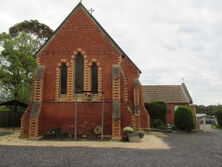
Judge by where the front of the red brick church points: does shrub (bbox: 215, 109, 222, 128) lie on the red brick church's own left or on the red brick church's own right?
on the red brick church's own left

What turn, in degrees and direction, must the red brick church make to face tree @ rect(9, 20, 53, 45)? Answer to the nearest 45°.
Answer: approximately 135° to its right

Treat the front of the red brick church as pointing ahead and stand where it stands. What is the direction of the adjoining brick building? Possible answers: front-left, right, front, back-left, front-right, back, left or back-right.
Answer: back-left

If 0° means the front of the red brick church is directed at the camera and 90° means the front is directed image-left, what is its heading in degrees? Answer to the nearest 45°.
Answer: approximately 0°

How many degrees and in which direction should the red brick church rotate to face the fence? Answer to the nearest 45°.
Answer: approximately 135° to its right

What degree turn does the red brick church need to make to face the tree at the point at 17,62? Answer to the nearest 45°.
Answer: approximately 135° to its right
